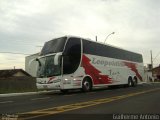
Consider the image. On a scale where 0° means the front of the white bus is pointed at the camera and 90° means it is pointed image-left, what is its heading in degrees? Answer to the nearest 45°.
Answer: approximately 45°
